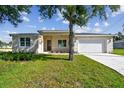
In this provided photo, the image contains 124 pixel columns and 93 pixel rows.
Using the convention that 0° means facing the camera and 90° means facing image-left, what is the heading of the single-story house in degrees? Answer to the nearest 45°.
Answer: approximately 0°

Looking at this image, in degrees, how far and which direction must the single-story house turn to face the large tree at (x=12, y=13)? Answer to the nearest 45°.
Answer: approximately 45° to its right

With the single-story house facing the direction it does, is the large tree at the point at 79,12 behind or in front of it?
in front
